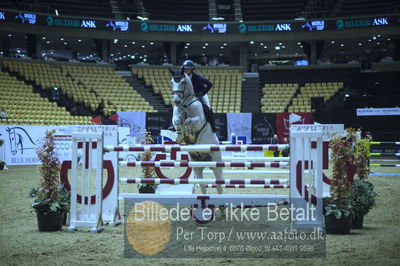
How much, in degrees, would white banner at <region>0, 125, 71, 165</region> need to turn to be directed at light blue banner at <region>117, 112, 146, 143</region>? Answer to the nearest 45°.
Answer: approximately 135° to its left

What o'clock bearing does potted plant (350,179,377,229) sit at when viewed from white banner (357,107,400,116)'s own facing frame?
The potted plant is roughly at 12 o'clock from the white banner.

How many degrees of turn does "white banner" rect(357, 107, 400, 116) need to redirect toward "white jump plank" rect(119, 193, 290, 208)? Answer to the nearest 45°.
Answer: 0° — it already faces it

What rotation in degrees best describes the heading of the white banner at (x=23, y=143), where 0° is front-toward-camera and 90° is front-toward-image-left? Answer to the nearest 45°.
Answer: approximately 0°

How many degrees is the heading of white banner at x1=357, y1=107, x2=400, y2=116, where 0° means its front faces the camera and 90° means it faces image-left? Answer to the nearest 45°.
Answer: approximately 0°

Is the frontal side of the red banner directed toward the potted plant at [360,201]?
yes

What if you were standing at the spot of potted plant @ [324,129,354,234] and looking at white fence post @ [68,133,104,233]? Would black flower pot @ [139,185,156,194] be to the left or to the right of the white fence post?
right

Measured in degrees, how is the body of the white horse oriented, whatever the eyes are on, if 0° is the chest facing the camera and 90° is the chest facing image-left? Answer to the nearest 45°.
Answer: approximately 45°

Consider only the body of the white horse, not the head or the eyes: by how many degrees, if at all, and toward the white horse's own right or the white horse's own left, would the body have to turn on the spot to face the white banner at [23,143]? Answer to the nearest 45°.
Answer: approximately 90° to the white horse's own right

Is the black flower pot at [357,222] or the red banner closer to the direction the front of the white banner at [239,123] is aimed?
the black flower pot

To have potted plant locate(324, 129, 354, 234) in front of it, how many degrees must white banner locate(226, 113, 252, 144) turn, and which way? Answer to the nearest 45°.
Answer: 0° — it already faces it
